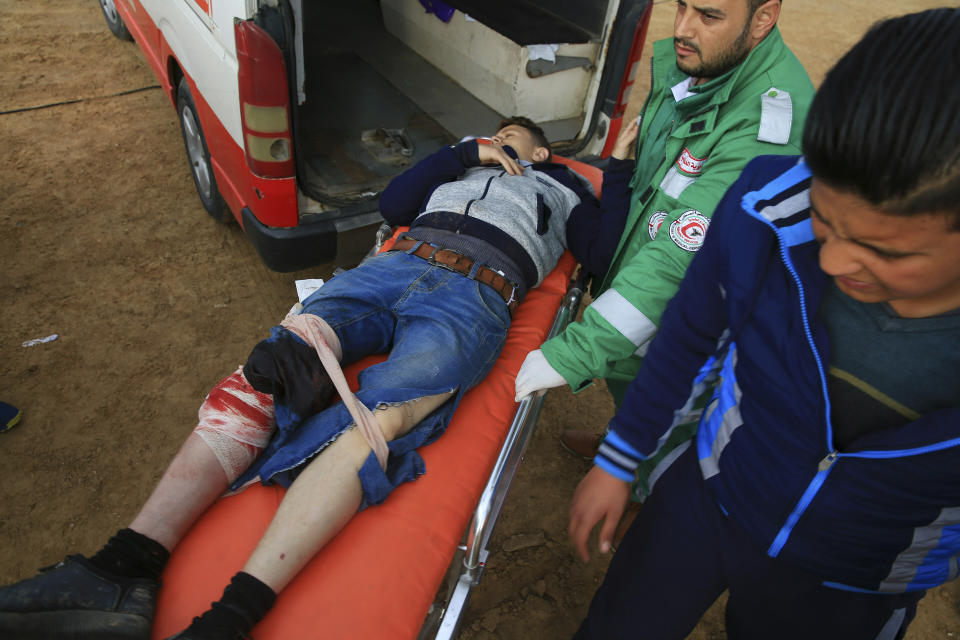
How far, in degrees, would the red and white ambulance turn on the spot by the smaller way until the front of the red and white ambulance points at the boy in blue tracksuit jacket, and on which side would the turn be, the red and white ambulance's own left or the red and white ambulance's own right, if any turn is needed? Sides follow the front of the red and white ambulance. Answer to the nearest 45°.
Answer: approximately 135° to the red and white ambulance's own left

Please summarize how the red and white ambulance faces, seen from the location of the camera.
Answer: facing away from the viewer and to the left of the viewer

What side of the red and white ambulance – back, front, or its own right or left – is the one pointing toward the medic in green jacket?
back

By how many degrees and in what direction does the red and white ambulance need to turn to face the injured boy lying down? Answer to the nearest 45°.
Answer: approximately 135° to its left
